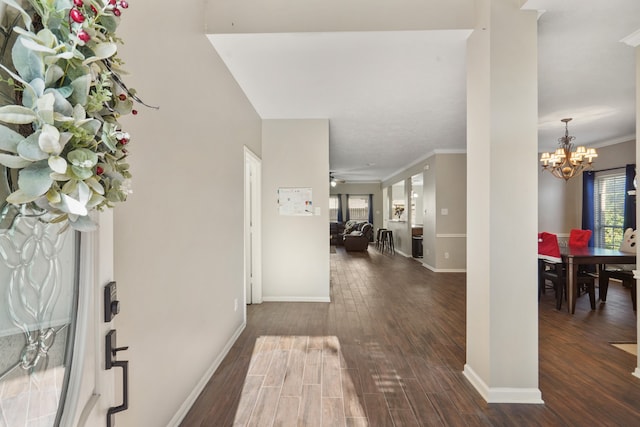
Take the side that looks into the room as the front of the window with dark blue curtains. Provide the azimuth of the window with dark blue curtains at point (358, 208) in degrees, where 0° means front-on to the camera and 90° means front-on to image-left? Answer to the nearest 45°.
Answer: approximately 0°

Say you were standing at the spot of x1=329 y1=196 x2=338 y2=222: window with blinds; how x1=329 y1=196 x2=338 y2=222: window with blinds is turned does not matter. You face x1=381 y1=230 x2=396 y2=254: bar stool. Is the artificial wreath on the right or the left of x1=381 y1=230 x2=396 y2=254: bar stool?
right

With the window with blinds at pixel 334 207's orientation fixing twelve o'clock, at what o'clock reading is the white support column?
The white support column is roughly at 12 o'clock from the window with blinds.

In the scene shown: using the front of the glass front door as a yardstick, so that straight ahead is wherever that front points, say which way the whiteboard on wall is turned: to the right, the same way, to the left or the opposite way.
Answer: to the right

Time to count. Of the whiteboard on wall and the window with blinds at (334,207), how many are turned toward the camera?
2

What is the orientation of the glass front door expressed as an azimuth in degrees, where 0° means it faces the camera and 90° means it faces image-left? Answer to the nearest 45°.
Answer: approximately 315°

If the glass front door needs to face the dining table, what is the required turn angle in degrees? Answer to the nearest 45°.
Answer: approximately 45° to its left

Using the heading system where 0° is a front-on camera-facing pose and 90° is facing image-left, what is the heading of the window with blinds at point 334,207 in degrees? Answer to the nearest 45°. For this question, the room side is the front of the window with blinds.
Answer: approximately 0°

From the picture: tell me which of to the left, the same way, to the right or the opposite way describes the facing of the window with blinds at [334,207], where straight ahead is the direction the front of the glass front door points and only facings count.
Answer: to the right

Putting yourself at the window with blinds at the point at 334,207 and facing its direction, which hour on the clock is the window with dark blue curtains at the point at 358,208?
the window with dark blue curtains at the point at 358,208 is roughly at 9 o'clock from the window with blinds at the point at 334,207.
